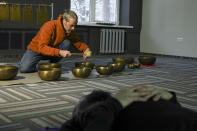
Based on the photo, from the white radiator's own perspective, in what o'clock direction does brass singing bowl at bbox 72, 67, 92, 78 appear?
The brass singing bowl is roughly at 12 o'clock from the white radiator.

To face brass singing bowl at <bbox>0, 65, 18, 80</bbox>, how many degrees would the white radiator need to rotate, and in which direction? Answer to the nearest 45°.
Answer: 0° — it already faces it

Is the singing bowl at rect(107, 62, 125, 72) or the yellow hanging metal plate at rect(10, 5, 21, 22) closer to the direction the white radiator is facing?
the singing bowl

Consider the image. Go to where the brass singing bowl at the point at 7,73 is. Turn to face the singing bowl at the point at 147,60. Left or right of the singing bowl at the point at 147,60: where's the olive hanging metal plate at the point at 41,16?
left

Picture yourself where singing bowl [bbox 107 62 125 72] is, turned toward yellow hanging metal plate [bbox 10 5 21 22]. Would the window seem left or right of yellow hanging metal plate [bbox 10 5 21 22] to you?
right

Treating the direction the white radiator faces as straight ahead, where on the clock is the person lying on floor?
The person lying on floor is roughly at 12 o'clock from the white radiator.

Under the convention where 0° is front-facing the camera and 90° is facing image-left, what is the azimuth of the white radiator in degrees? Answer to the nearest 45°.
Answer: approximately 0°
